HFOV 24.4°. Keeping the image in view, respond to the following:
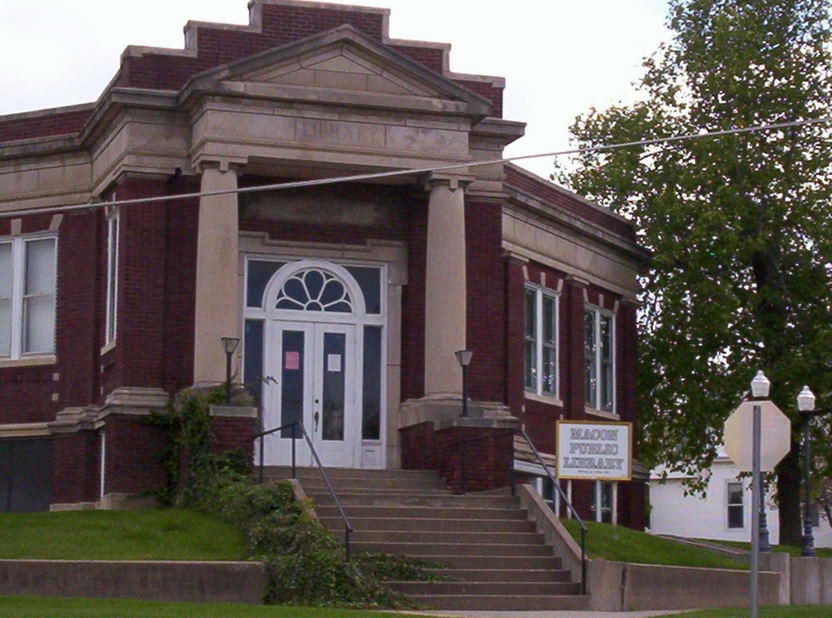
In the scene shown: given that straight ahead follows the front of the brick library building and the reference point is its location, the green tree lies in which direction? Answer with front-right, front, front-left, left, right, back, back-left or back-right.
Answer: back-left

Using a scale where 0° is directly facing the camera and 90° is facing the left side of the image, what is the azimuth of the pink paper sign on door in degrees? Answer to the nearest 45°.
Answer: approximately 0°

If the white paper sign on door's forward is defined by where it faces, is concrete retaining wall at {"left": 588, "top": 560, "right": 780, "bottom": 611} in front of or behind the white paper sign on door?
in front

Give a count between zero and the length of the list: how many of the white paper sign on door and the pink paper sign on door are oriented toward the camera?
2

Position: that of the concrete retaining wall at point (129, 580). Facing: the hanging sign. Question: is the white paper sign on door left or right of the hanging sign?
left

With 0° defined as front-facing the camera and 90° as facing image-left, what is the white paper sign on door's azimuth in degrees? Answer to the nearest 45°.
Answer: approximately 0°

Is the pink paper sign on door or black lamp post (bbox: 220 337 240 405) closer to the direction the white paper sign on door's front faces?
the black lamp post

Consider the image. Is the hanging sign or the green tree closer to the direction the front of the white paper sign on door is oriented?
the hanging sign

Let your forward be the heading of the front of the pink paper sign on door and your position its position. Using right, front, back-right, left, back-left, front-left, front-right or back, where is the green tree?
back-left
